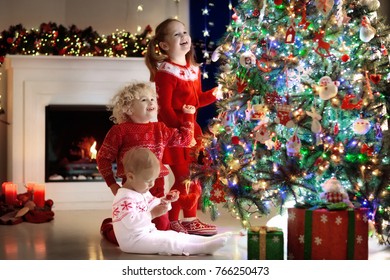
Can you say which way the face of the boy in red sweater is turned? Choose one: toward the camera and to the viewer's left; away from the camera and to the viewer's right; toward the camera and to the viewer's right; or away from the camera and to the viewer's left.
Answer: toward the camera and to the viewer's right

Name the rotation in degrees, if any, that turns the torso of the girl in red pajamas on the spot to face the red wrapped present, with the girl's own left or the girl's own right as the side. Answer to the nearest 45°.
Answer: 0° — they already face it

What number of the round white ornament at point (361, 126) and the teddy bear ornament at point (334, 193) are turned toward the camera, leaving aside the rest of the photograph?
2

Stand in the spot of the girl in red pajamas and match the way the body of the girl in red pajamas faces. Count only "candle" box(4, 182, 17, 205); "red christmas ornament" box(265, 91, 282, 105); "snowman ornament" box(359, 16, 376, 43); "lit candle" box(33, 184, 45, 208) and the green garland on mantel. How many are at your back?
3
